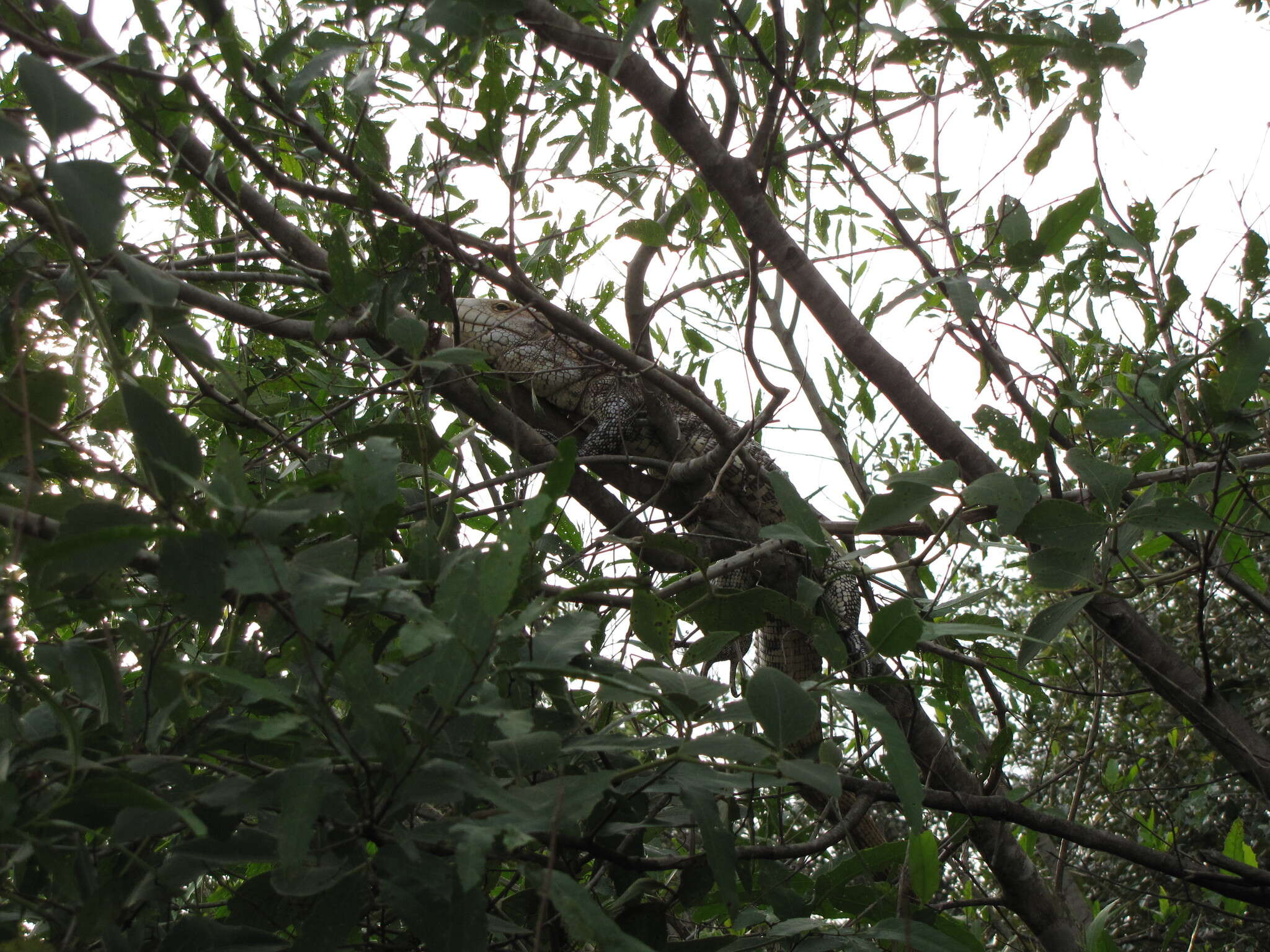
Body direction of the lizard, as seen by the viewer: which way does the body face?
to the viewer's left
